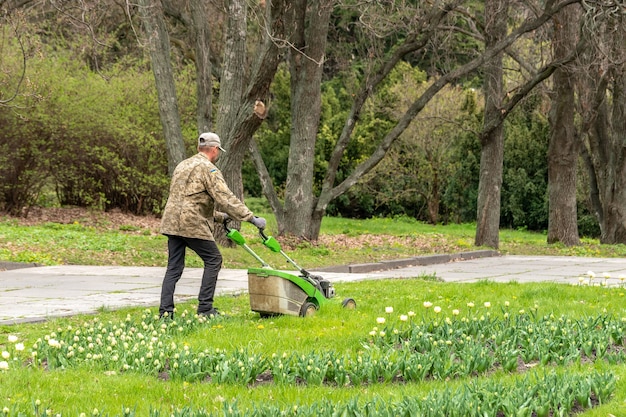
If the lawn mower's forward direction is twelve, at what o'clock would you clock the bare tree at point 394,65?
The bare tree is roughly at 11 o'clock from the lawn mower.

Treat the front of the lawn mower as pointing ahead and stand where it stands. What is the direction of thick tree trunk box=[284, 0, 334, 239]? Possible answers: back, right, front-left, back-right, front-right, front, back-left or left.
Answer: front-left

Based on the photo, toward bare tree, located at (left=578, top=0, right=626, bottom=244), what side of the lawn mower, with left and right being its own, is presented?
front

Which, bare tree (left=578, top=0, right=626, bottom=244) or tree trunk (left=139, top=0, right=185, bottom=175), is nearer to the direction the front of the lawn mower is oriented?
the bare tree

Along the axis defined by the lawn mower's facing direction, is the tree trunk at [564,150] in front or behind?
in front

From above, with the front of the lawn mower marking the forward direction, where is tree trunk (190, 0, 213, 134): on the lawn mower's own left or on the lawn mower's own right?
on the lawn mower's own left

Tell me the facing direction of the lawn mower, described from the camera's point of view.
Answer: facing away from the viewer and to the right of the viewer
